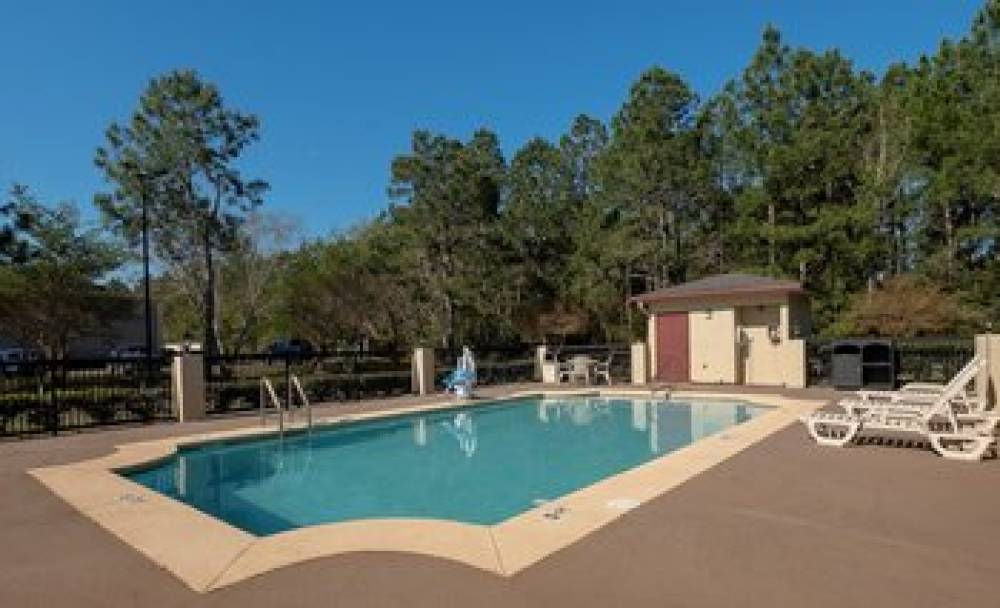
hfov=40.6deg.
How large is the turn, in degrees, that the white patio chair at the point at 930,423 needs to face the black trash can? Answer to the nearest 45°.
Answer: approximately 90° to its right

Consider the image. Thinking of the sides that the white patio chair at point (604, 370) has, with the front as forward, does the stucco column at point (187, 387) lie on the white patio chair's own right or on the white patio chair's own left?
on the white patio chair's own left

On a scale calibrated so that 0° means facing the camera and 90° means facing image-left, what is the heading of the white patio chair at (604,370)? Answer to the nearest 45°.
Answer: approximately 90°

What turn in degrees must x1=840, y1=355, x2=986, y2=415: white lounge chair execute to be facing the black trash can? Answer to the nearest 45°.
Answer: approximately 90° to its right

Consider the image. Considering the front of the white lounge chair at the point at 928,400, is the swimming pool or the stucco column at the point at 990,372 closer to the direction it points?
the swimming pool

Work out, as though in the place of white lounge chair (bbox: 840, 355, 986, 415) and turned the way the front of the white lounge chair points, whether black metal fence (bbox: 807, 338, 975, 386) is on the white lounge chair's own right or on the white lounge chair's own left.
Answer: on the white lounge chair's own right

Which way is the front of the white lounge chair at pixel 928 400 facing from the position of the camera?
facing to the left of the viewer

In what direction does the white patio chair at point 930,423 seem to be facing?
to the viewer's left

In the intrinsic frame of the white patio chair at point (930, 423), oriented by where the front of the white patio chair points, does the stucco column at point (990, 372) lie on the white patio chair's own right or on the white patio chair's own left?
on the white patio chair's own right

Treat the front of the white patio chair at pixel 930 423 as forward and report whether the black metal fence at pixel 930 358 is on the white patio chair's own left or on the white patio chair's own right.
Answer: on the white patio chair's own right
